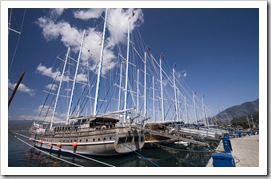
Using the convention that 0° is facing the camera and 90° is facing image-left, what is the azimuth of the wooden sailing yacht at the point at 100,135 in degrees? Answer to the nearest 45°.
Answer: approximately 135°

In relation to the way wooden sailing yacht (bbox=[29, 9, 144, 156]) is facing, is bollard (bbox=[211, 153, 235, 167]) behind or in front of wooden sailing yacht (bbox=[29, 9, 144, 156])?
behind
